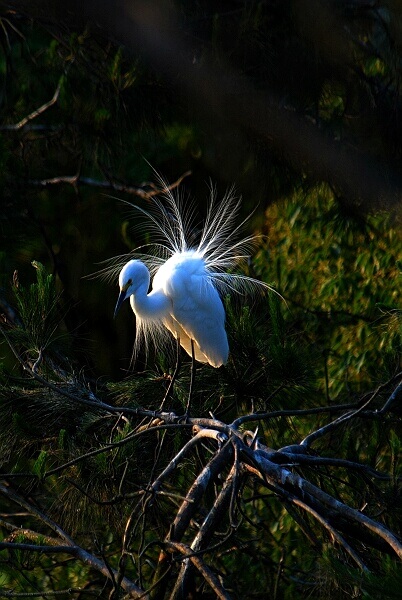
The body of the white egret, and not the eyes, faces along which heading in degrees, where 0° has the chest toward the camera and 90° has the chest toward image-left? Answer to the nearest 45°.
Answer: approximately 90°
